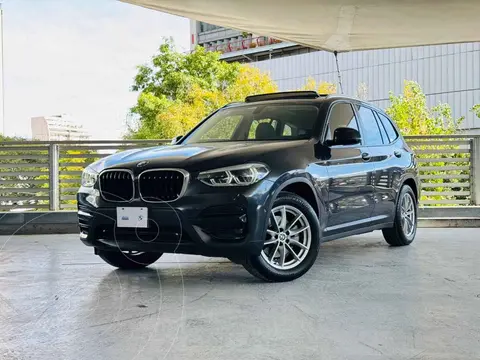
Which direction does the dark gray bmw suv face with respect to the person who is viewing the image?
facing the viewer and to the left of the viewer

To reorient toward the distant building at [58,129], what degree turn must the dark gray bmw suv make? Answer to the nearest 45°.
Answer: approximately 135° to its right

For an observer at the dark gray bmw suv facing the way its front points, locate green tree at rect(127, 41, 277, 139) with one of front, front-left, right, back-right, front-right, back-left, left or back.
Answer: back-right
